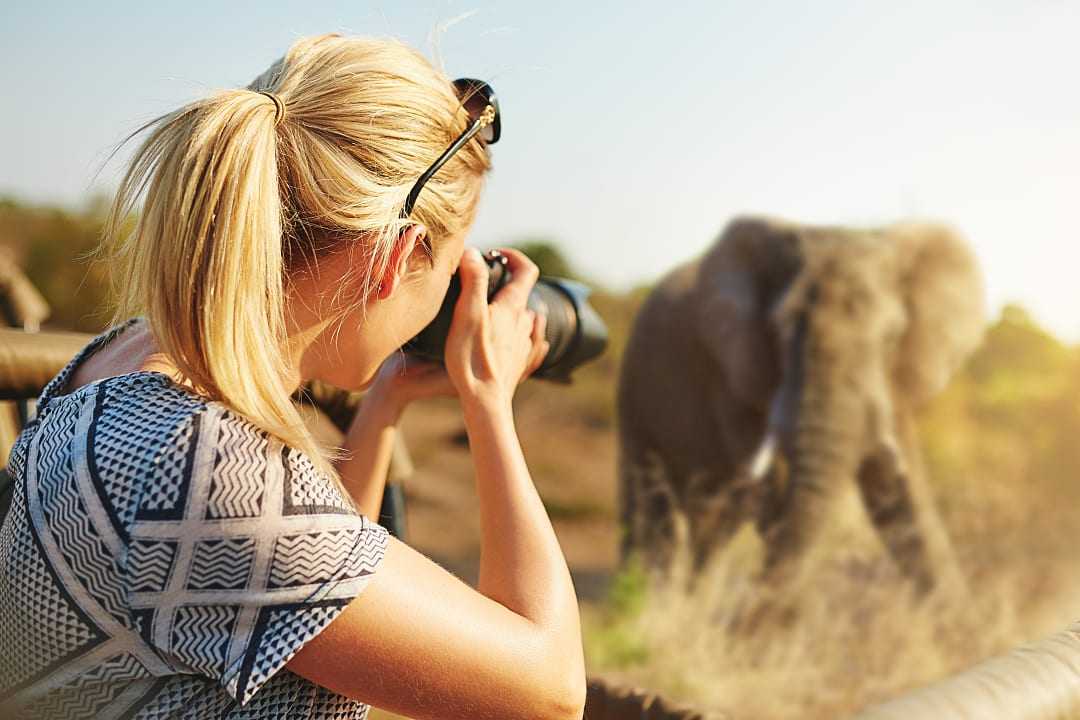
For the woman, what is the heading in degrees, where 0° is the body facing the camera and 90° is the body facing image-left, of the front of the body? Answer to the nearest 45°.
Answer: approximately 225°

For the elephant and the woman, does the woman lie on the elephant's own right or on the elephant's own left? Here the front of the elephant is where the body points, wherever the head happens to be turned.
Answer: on the elephant's own right

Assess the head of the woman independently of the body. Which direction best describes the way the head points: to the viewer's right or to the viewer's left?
to the viewer's right

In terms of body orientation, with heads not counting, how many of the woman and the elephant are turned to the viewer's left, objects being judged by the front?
0

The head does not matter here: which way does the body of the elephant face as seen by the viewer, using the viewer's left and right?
facing the viewer and to the right of the viewer

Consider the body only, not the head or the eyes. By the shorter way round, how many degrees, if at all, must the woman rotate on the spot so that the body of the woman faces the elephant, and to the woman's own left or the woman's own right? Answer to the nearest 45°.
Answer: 0° — they already face it
